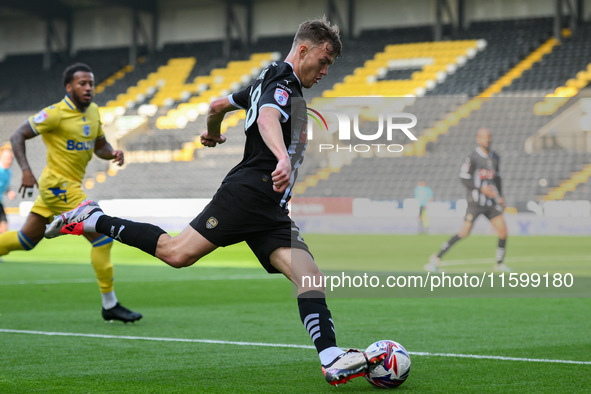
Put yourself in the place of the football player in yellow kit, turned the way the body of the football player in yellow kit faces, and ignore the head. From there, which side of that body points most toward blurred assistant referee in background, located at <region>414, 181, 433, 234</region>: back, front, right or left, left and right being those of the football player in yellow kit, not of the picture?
left

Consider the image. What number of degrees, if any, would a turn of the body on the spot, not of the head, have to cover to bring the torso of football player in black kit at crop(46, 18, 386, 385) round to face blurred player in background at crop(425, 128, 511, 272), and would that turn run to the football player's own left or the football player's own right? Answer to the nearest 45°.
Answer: approximately 45° to the football player's own left

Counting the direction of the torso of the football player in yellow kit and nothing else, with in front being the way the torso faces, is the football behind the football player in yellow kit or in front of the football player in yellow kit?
in front

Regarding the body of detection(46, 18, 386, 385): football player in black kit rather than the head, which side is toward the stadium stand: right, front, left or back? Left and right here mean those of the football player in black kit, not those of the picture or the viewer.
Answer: left

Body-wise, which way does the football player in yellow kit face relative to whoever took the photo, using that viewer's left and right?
facing the viewer and to the right of the viewer

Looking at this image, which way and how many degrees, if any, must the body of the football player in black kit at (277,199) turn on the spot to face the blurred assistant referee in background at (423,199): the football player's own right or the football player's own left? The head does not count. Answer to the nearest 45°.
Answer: approximately 90° to the football player's own left

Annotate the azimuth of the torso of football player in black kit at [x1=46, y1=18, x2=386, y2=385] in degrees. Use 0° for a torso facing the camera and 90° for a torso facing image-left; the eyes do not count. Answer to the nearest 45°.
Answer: approximately 270°
